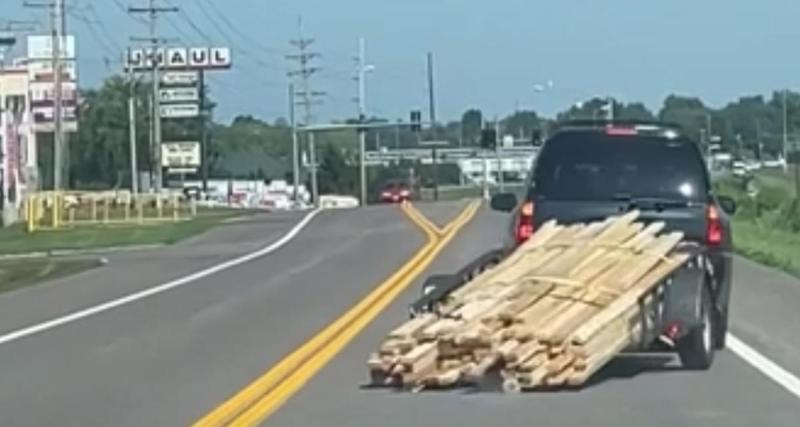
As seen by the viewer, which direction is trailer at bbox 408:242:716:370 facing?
away from the camera

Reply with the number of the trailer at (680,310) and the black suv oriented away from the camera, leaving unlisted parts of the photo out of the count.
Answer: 2

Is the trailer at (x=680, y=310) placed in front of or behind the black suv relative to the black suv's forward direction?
behind

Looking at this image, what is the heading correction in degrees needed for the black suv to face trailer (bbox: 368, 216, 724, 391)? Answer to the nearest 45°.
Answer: approximately 180°

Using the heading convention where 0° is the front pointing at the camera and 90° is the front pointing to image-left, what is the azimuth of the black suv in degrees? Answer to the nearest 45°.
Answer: approximately 180°

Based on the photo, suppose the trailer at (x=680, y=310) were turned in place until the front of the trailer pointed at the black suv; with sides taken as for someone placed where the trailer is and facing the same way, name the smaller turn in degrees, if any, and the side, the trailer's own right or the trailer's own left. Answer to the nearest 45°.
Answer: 0° — it already faces it
